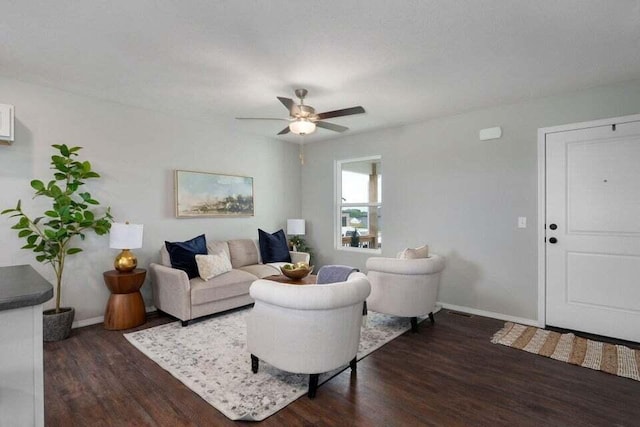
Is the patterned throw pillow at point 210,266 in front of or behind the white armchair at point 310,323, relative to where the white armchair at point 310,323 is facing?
in front

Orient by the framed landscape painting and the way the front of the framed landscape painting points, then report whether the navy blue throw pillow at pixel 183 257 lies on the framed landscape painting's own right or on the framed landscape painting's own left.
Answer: on the framed landscape painting's own right

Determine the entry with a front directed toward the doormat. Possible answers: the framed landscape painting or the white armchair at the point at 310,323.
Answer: the framed landscape painting

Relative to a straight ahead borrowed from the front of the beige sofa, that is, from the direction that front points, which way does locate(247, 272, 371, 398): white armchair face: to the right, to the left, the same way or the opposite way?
the opposite way

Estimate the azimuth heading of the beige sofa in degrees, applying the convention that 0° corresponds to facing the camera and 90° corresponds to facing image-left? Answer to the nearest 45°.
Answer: approximately 315°

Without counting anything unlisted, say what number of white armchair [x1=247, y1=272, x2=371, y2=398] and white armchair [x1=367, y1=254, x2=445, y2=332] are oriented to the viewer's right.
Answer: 0

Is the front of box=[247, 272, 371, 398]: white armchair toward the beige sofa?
yes

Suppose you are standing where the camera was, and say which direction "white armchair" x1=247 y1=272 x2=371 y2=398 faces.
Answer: facing away from the viewer and to the left of the viewer

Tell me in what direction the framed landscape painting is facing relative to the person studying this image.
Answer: facing the viewer and to the right of the viewer

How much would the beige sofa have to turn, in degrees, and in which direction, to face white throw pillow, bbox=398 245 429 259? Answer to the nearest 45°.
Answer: approximately 45° to its left

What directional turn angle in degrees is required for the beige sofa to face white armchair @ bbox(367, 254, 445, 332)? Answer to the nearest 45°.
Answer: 0° — it already faces it

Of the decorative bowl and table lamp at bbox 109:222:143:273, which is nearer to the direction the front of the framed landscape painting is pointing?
the decorative bowl

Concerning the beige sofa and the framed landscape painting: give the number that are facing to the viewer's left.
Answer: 0

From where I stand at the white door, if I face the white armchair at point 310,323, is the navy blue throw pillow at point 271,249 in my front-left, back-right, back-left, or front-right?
front-right
